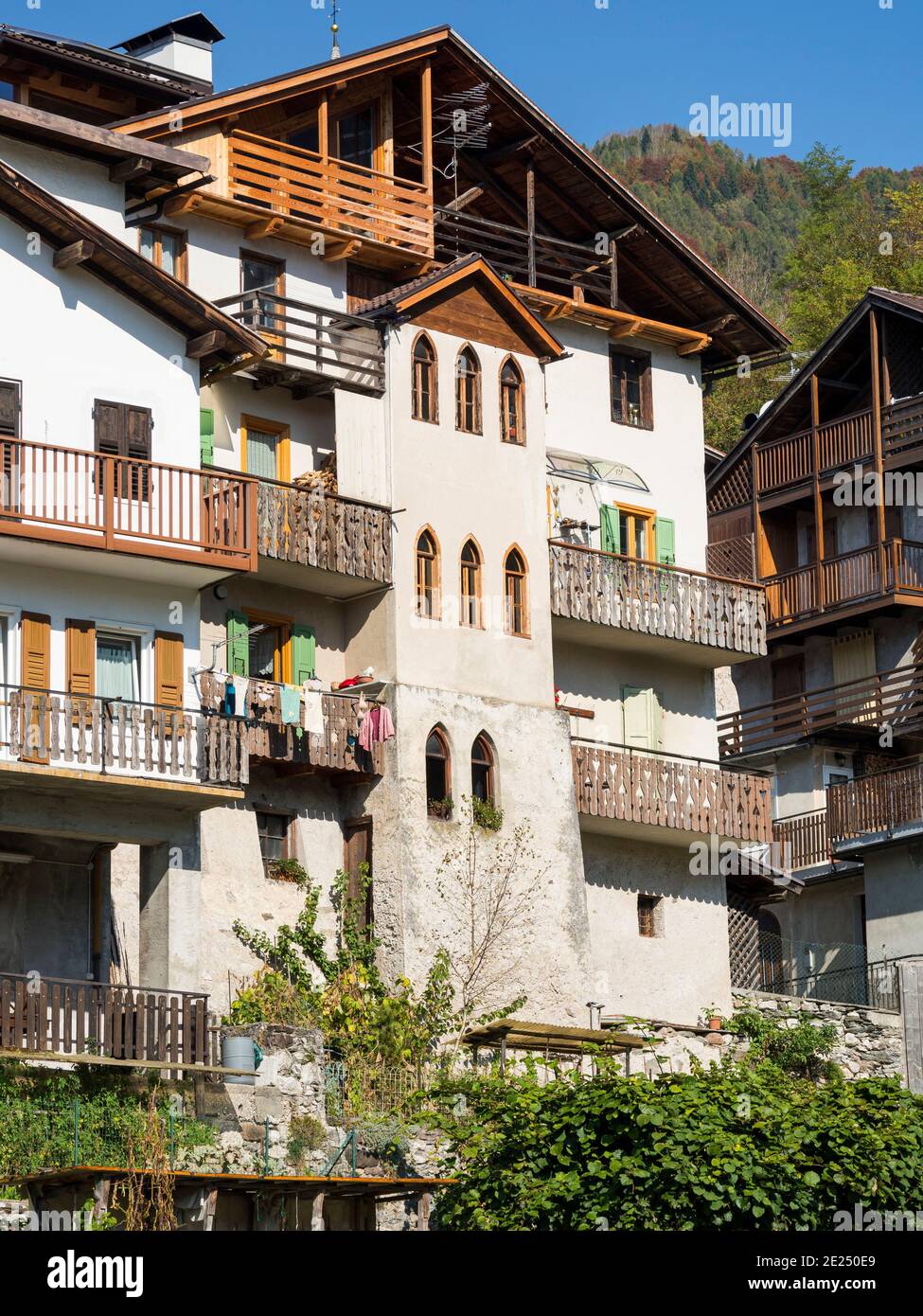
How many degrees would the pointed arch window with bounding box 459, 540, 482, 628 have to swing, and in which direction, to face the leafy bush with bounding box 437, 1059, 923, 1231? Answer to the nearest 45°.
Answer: approximately 45° to its right

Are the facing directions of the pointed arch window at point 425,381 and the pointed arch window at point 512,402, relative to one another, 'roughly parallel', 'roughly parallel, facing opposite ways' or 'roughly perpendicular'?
roughly parallel

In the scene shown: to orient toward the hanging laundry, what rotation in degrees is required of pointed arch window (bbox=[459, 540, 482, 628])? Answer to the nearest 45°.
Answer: approximately 90° to its right

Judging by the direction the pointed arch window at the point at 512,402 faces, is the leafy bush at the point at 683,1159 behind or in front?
in front

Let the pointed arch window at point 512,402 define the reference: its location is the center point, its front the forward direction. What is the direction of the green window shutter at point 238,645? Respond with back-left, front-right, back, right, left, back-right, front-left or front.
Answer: right

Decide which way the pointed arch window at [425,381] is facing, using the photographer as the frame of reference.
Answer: facing the viewer and to the right of the viewer

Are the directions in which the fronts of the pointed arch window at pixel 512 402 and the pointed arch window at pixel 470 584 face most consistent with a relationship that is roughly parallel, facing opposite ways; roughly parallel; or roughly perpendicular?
roughly parallel

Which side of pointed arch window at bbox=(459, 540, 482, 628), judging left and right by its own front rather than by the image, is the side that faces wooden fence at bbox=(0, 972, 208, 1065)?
right

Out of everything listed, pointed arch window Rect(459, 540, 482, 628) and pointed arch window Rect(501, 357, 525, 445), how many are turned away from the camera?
0

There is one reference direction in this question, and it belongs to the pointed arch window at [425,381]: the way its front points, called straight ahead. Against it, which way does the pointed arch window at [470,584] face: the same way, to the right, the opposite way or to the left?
the same way
